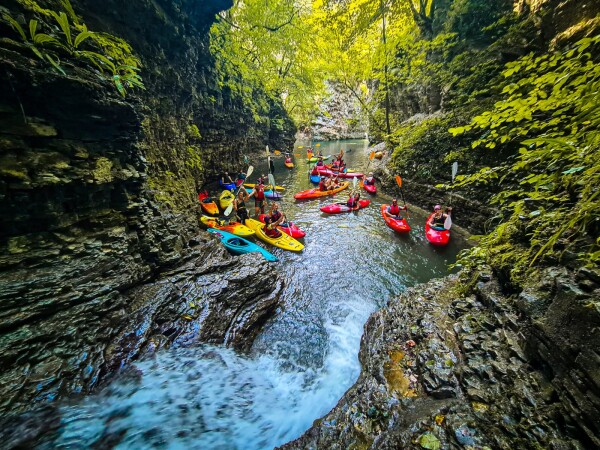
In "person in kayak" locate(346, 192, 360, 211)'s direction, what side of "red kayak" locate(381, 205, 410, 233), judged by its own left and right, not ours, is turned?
back

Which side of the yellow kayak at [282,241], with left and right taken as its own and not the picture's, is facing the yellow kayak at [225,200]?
back

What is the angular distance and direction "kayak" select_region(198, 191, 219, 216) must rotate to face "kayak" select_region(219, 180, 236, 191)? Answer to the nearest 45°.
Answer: approximately 90° to its left

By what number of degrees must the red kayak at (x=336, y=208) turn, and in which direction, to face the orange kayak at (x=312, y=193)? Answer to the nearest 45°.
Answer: approximately 45° to its right

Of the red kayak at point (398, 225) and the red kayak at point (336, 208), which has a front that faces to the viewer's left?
the red kayak at point (336, 208)

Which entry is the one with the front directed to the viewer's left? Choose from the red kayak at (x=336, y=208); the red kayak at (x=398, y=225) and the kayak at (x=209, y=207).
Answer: the red kayak at (x=336, y=208)

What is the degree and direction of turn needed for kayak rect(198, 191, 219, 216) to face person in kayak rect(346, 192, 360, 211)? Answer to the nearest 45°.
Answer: approximately 45° to its left

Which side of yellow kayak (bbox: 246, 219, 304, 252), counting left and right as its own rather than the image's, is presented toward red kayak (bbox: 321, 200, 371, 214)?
left

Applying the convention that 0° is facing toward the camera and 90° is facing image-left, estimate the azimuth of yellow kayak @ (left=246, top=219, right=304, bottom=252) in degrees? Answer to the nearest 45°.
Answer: approximately 315°

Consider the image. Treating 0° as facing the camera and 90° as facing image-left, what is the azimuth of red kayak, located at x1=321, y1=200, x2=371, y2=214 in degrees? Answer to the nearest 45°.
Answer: approximately 90°

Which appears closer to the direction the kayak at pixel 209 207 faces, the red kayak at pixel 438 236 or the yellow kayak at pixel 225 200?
the red kayak

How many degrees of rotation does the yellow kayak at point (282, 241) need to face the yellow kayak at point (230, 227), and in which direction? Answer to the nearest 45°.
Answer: approximately 180°
